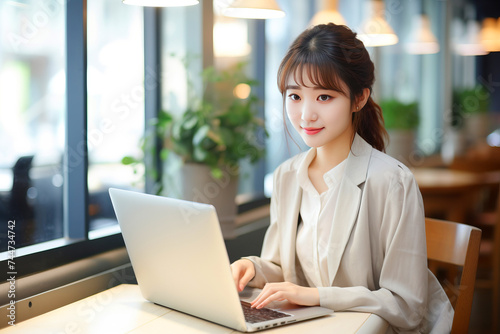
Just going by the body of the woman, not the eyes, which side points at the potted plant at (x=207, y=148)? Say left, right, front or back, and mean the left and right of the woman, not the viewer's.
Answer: right

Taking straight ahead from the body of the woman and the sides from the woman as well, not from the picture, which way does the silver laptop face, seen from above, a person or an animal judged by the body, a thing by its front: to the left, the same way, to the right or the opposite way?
the opposite way

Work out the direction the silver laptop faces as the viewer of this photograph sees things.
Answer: facing away from the viewer and to the right of the viewer

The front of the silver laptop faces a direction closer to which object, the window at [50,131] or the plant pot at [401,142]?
the plant pot

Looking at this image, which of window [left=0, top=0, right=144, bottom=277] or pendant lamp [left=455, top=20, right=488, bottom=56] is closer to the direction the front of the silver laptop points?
the pendant lamp

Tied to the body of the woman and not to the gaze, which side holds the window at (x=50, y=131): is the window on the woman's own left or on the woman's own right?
on the woman's own right
